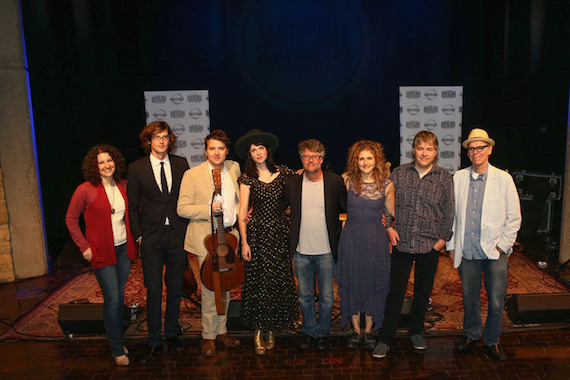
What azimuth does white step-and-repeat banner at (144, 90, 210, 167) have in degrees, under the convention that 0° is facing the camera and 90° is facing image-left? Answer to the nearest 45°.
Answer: approximately 0°

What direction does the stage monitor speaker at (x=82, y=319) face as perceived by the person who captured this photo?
facing away from the viewer

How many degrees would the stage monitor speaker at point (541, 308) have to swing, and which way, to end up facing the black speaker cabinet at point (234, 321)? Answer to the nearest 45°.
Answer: approximately 135° to its left

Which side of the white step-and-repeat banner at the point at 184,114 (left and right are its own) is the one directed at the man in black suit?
front

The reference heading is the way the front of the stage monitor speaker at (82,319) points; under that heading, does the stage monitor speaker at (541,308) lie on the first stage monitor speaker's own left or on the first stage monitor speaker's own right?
on the first stage monitor speaker's own right

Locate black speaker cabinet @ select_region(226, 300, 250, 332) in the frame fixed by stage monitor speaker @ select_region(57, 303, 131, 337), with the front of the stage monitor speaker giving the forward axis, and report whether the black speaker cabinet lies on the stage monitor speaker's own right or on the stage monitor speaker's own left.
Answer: on the stage monitor speaker's own right

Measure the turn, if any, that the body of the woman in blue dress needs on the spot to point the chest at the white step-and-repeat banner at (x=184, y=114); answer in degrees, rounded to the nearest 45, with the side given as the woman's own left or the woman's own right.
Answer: approximately 135° to the woman's own right

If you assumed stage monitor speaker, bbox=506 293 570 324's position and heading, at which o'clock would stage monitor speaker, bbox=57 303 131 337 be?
stage monitor speaker, bbox=57 303 131 337 is roughly at 8 o'clock from stage monitor speaker, bbox=506 293 570 324.

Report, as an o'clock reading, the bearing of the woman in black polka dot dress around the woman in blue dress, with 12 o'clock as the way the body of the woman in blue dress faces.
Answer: The woman in black polka dot dress is roughly at 3 o'clock from the woman in blue dress.
